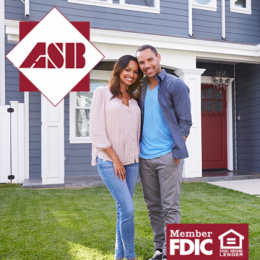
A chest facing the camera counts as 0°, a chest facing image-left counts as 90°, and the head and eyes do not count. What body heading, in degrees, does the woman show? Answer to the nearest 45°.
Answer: approximately 315°

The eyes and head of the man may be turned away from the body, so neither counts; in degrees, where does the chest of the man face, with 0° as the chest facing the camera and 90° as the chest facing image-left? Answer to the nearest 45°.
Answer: approximately 45°

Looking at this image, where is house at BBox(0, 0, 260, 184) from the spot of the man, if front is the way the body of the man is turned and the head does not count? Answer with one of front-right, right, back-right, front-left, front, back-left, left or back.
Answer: back-right
